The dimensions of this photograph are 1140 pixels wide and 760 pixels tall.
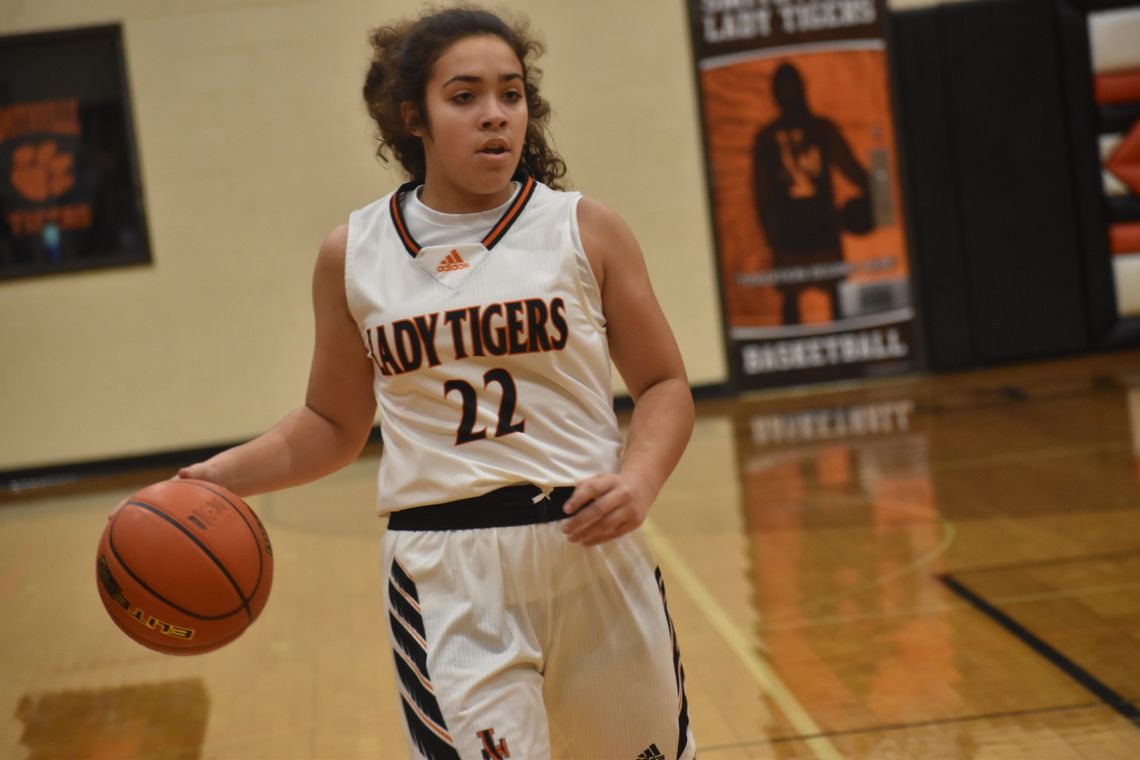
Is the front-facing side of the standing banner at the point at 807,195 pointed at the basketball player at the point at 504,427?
yes

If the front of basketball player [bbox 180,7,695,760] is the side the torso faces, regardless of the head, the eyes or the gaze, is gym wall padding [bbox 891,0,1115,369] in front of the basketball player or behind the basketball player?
behind

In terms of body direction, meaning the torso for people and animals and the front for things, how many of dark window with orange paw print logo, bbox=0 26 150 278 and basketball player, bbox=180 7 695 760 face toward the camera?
2

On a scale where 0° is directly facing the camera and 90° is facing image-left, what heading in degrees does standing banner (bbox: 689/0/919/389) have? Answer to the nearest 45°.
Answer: approximately 0°

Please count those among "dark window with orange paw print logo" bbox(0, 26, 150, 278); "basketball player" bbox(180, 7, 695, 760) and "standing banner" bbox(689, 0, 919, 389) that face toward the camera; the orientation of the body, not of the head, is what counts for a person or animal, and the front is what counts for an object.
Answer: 3

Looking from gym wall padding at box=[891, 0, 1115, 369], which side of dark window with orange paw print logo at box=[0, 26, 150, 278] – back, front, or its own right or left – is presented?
left

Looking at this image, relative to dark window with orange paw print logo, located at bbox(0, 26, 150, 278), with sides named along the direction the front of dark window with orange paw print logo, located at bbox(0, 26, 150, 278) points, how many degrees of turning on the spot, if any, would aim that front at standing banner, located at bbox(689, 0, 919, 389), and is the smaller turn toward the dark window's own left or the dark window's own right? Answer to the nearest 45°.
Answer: approximately 90° to the dark window's own left

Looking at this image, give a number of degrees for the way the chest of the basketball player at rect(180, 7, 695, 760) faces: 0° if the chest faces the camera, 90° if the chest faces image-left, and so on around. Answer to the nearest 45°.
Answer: approximately 0°

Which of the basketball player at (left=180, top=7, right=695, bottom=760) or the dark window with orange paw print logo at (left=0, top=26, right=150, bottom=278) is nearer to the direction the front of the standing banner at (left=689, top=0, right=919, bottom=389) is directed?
the basketball player
